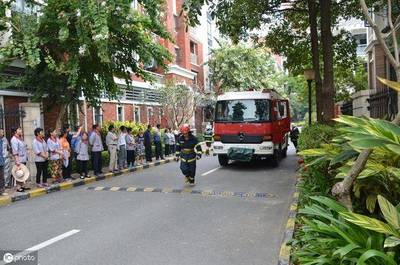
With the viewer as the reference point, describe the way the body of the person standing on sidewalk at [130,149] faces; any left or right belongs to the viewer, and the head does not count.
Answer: facing to the right of the viewer

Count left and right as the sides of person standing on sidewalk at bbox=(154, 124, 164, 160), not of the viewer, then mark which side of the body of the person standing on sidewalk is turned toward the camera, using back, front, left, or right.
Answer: right

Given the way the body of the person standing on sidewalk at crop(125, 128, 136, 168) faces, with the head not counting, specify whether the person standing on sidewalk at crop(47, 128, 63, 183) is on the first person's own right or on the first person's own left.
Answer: on the first person's own right

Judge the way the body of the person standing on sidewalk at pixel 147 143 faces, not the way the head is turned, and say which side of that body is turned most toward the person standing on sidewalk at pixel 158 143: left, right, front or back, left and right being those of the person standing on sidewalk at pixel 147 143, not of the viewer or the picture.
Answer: left

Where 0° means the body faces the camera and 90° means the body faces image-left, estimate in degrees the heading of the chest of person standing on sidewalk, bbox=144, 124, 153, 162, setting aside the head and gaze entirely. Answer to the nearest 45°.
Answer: approximately 270°

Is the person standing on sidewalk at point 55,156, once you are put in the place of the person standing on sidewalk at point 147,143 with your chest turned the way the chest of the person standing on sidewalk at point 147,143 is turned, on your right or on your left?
on your right

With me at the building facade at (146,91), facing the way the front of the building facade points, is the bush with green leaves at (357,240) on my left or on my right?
on my right

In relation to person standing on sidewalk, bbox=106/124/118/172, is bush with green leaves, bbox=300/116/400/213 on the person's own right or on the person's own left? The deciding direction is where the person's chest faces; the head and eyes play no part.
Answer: on the person's own right

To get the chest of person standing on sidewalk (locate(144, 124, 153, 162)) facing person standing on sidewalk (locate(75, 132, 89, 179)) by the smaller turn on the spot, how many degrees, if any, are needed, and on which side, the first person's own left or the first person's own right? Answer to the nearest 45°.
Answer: approximately 135° to the first person's own right

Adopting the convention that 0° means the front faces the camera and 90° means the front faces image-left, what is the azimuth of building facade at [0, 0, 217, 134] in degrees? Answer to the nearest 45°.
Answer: approximately 315°

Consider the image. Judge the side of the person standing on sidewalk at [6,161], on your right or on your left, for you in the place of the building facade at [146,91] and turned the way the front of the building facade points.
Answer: on your right

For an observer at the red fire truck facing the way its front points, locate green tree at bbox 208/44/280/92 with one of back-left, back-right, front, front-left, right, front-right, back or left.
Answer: back
